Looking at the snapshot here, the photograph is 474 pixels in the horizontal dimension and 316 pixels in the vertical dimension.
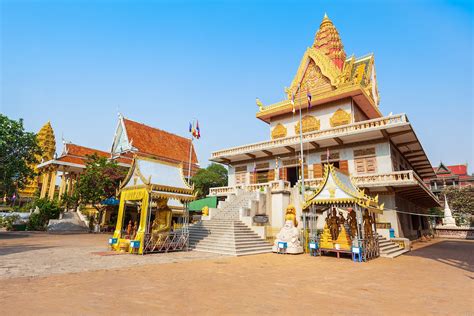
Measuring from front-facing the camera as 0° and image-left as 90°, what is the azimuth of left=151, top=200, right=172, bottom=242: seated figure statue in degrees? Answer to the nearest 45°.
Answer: approximately 45°

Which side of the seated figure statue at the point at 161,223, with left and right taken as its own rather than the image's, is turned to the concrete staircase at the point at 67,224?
right

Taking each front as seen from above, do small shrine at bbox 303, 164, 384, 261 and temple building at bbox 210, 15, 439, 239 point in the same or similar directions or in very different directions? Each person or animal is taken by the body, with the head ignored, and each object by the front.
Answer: same or similar directions

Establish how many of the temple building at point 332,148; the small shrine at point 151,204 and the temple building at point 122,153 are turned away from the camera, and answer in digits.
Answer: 0

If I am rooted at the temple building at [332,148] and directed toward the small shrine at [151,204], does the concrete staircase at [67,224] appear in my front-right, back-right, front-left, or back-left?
front-right

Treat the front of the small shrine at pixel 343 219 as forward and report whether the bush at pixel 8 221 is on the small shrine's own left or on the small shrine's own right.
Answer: on the small shrine's own right

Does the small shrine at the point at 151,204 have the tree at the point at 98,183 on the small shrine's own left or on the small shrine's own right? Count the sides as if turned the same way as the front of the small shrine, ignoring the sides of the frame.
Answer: on the small shrine's own right

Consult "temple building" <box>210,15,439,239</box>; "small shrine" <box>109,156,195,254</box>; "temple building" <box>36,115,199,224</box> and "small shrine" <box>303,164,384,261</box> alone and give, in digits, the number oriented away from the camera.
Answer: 0

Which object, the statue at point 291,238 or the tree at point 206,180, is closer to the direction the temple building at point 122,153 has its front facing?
the statue

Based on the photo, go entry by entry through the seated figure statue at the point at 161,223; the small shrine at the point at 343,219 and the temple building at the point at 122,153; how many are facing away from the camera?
0

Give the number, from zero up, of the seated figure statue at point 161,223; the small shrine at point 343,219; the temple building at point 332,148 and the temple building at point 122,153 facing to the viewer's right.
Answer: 0

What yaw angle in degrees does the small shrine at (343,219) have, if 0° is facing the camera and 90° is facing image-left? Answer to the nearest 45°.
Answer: approximately 45°

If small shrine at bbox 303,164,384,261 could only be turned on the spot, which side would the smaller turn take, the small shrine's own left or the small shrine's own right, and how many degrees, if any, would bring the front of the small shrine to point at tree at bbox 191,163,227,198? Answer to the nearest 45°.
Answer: approximately 90° to the small shrine's own right

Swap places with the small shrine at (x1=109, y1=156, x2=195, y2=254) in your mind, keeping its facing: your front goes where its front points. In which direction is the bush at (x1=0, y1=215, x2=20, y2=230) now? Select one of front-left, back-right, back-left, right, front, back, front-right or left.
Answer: right

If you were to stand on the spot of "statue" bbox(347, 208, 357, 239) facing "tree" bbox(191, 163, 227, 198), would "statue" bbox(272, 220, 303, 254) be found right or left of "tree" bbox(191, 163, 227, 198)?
left

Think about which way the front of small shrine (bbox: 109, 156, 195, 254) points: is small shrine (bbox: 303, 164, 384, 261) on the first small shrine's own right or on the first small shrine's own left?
on the first small shrine's own left
